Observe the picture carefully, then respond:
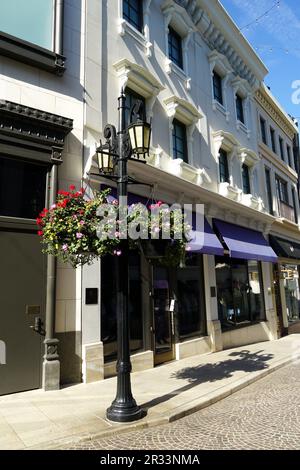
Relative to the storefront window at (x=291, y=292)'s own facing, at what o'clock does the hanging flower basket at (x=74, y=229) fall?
The hanging flower basket is roughly at 2 o'clock from the storefront window.

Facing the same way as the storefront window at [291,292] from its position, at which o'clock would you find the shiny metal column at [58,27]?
The shiny metal column is roughly at 2 o'clock from the storefront window.

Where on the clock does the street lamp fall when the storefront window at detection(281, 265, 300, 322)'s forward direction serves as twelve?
The street lamp is roughly at 2 o'clock from the storefront window.

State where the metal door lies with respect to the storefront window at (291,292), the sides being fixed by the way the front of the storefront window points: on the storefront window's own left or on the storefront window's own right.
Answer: on the storefront window's own right
